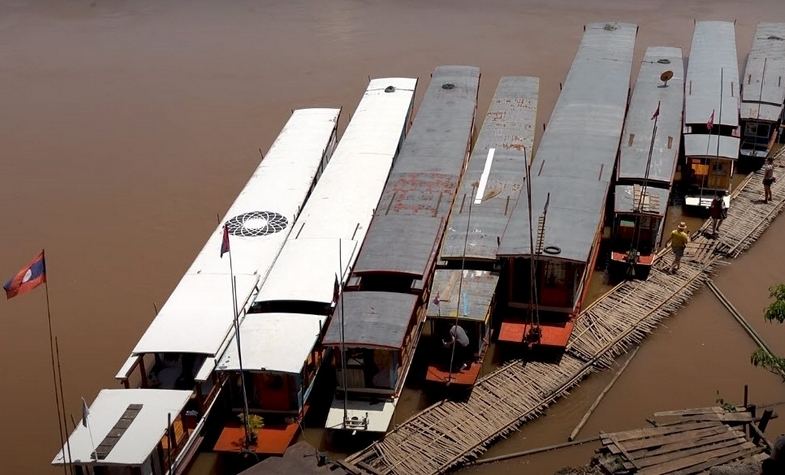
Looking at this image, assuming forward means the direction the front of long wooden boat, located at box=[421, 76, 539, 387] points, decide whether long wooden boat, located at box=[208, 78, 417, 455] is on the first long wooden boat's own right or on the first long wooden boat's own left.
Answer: on the first long wooden boat's own right

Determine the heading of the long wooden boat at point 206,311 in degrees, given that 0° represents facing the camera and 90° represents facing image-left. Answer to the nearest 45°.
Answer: approximately 45°

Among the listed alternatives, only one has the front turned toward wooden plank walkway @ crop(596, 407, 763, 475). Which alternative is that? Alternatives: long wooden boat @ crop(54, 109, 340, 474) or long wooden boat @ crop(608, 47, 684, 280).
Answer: long wooden boat @ crop(608, 47, 684, 280)

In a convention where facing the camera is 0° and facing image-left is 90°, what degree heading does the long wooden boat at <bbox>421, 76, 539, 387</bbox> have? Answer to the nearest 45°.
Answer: approximately 0°

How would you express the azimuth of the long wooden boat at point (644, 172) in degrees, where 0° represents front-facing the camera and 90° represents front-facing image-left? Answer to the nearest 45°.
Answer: approximately 0°

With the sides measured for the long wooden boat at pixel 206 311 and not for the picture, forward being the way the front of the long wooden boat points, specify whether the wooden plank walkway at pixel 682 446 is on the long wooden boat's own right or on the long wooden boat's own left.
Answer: on the long wooden boat's own left

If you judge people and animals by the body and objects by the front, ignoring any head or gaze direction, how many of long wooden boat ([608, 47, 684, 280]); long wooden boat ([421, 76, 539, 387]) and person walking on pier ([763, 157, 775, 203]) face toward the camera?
2
